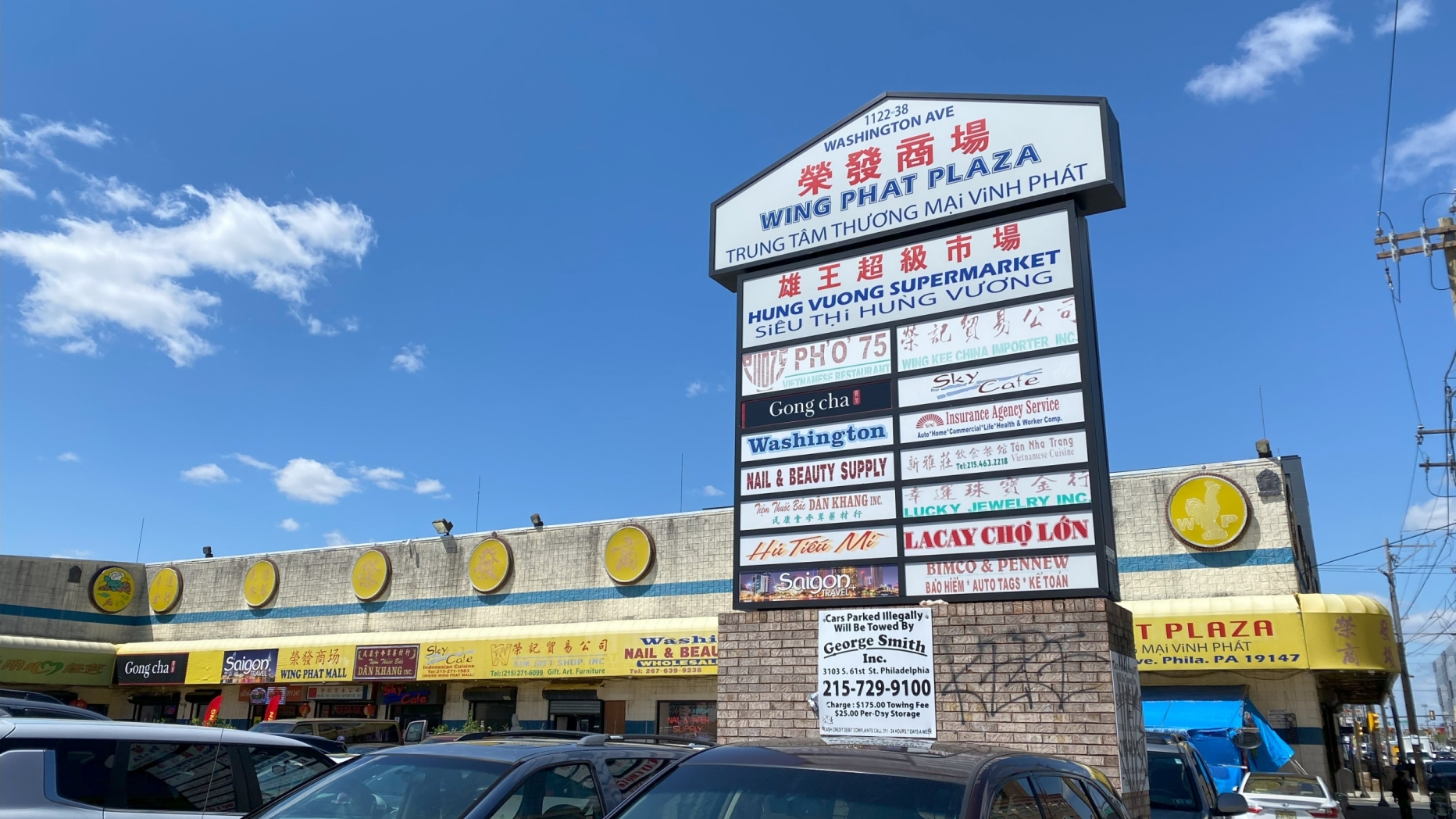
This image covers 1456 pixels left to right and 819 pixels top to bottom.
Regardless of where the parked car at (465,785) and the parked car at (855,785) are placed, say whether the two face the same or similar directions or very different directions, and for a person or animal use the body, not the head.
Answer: same or similar directions

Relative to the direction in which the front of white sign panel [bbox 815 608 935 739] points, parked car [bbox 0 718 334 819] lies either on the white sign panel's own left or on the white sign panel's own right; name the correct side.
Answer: on the white sign panel's own right

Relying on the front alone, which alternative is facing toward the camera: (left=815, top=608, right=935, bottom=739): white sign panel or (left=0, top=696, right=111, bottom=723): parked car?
the white sign panel

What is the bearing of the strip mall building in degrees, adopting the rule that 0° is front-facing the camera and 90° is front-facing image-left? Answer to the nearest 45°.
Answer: approximately 45°

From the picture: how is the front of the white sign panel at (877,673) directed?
toward the camera

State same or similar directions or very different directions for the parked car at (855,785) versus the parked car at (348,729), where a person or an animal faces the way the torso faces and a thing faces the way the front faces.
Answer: same or similar directions
